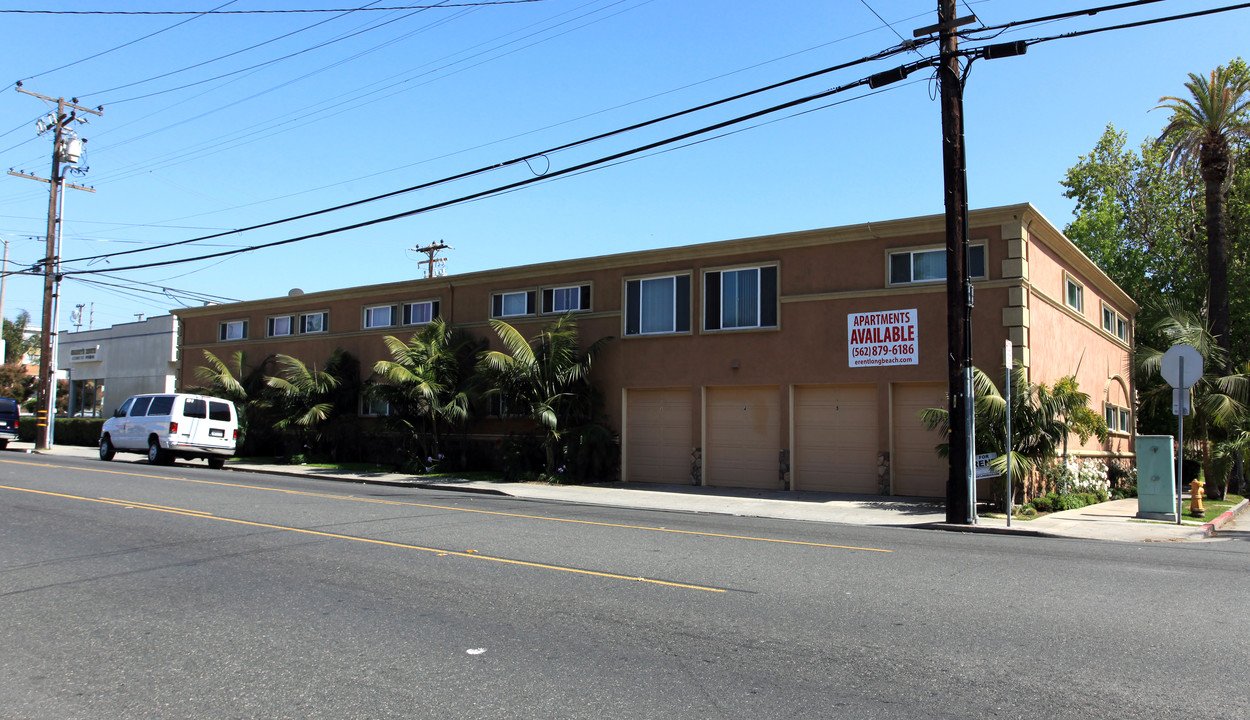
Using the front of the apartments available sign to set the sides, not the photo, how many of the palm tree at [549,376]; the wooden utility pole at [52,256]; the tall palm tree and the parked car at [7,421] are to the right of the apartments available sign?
3

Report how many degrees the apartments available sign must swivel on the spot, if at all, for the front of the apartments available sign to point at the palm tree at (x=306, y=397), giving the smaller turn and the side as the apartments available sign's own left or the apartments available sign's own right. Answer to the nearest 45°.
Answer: approximately 90° to the apartments available sign's own right

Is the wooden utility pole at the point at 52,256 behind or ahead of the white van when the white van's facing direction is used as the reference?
ahead

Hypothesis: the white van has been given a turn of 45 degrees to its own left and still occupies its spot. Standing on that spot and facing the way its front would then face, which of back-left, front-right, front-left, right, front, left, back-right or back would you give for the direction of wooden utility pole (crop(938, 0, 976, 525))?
back-left

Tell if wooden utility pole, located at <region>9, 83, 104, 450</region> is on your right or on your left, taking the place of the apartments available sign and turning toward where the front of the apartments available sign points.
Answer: on your right

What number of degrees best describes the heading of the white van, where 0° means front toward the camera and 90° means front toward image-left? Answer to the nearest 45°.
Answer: approximately 135°

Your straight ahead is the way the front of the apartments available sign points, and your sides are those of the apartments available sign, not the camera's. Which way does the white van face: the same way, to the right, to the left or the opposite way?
to the right

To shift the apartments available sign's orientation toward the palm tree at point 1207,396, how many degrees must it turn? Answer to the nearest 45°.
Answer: approximately 135° to its left

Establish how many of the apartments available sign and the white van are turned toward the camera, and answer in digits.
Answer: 1

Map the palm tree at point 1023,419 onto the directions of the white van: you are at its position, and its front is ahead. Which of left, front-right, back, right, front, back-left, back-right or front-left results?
back

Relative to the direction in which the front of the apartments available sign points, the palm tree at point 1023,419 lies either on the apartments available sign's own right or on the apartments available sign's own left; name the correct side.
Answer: on the apartments available sign's own left

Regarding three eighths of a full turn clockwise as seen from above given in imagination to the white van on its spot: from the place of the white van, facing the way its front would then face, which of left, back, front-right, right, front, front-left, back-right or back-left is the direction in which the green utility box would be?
front-right

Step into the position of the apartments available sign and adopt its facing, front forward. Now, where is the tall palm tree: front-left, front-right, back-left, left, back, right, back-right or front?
back-left

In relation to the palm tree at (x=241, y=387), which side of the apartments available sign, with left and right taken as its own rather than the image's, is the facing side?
right
